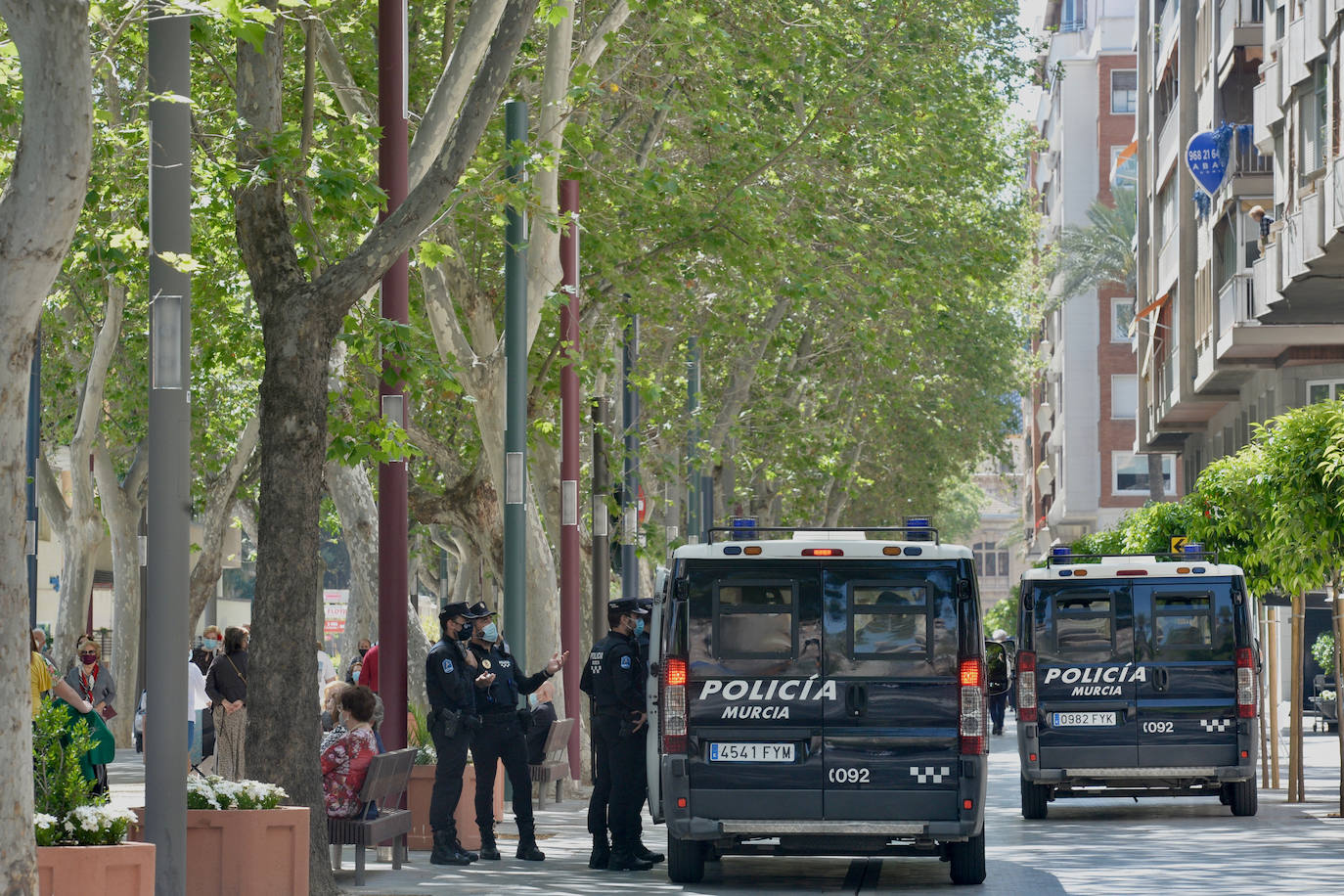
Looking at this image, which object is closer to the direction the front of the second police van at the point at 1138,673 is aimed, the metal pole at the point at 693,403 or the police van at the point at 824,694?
the metal pole

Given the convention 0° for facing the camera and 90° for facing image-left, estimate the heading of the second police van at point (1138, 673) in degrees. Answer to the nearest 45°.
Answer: approximately 180°

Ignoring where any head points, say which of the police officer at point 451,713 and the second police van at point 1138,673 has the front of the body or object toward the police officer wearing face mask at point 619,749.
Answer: the police officer

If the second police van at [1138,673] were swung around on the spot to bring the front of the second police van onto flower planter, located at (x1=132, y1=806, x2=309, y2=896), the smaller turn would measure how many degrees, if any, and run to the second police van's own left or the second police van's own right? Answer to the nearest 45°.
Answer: approximately 135° to the second police van's own left

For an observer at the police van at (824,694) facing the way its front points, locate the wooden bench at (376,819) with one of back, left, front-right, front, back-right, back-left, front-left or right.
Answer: left

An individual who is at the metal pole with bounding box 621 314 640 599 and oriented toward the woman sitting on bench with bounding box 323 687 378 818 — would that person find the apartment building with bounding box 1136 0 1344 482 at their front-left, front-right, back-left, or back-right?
back-left

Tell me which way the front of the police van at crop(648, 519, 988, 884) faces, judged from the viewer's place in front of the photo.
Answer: facing away from the viewer

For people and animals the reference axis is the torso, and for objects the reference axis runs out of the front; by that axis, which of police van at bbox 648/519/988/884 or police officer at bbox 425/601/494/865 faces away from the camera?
the police van

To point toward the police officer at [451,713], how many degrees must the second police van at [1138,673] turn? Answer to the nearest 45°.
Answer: approximately 135° to its left

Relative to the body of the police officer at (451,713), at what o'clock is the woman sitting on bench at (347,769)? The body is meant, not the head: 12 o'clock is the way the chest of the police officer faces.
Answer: The woman sitting on bench is roughly at 4 o'clock from the police officer.

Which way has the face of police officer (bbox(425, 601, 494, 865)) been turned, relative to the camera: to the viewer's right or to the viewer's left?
to the viewer's right

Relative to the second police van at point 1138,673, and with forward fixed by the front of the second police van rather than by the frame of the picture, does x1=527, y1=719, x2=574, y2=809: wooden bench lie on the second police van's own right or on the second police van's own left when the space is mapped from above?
on the second police van's own left
